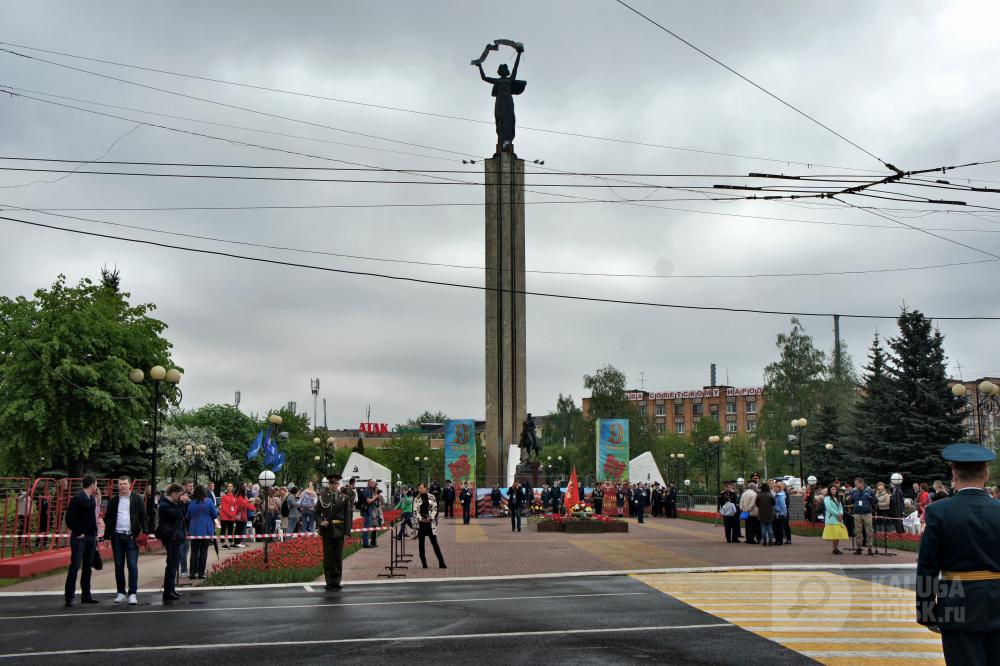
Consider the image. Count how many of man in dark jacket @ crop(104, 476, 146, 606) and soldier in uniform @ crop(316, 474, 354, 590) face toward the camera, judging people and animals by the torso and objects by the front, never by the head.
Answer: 2

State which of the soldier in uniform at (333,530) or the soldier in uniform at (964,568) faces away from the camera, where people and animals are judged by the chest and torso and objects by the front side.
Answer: the soldier in uniform at (964,568)

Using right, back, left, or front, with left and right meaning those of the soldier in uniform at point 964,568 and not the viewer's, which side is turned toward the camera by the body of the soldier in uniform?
back

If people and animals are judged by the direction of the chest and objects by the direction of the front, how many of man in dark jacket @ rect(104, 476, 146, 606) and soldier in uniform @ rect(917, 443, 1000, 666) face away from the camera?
1

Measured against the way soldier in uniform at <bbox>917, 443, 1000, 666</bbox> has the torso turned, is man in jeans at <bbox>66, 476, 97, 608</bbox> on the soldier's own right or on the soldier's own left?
on the soldier's own left

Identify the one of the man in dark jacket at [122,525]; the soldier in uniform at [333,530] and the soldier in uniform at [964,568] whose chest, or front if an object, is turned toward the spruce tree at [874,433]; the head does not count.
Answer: the soldier in uniform at [964,568]

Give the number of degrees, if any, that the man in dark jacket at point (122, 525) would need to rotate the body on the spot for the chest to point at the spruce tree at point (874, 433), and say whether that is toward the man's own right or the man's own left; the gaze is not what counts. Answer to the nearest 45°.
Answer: approximately 135° to the man's own left

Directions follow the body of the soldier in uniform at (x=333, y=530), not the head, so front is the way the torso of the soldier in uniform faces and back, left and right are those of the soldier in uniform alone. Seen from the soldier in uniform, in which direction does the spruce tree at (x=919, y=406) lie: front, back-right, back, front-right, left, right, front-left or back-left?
back-left

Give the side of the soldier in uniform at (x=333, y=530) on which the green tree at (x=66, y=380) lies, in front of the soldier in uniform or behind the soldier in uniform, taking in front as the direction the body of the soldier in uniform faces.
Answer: behind

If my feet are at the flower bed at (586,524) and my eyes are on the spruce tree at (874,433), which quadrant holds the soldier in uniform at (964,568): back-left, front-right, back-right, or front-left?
back-right

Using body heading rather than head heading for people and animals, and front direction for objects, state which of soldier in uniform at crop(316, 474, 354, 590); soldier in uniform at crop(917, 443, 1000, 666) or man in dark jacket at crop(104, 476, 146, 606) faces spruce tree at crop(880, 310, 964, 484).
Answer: soldier in uniform at crop(917, 443, 1000, 666)
